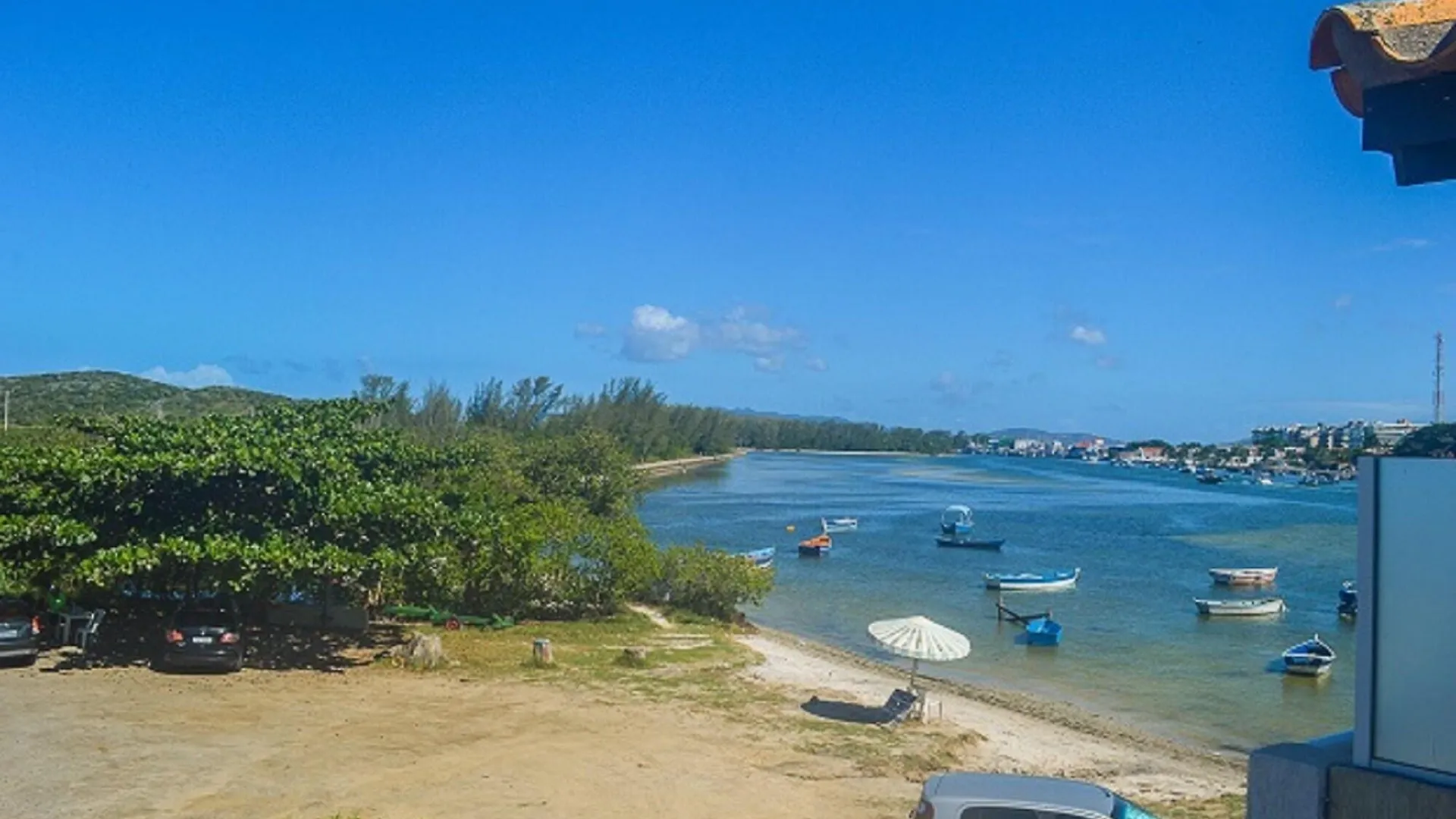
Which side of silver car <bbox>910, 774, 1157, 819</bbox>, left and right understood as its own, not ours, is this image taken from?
right

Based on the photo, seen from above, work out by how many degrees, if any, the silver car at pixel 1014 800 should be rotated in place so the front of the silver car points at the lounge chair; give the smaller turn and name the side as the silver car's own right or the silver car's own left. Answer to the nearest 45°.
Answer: approximately 90° to the silver car's own left

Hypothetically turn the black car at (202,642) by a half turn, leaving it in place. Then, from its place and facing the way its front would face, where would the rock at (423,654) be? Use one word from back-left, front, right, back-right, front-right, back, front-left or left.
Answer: left

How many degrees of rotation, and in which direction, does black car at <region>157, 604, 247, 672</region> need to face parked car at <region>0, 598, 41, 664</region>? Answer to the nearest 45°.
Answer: approximately 45° to its left

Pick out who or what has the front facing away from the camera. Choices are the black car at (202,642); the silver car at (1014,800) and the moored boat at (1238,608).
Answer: the black car

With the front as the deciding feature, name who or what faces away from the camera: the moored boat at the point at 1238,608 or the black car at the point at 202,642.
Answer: the black car

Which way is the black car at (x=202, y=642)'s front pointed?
away from the camera

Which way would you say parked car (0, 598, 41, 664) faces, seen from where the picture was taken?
facing away from the viewer

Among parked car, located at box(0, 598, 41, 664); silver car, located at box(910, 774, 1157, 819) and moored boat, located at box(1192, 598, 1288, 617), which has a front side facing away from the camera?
the parked car

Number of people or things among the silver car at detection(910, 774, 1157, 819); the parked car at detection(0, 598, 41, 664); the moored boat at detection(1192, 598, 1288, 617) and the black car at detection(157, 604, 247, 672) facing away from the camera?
2

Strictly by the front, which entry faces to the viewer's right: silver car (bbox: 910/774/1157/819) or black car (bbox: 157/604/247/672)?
the silver car
